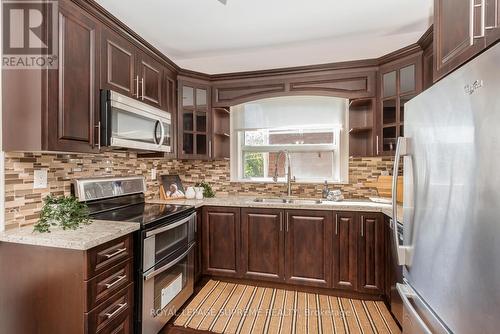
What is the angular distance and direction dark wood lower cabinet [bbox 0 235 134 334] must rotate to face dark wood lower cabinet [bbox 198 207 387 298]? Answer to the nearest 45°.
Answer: approximately 45° to its left

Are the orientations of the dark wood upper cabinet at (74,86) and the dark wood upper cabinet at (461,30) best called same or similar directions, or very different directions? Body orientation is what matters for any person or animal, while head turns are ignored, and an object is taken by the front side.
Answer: very different directions

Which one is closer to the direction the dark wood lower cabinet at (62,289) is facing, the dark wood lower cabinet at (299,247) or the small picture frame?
the dark wood lower cabinet

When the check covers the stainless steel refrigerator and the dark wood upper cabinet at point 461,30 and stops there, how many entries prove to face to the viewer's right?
0

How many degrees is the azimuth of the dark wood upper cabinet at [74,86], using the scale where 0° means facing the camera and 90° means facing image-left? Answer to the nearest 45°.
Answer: approximately 315°

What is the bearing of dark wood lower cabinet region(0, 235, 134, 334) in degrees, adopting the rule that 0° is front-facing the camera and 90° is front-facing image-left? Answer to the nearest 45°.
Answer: approximately 315°
